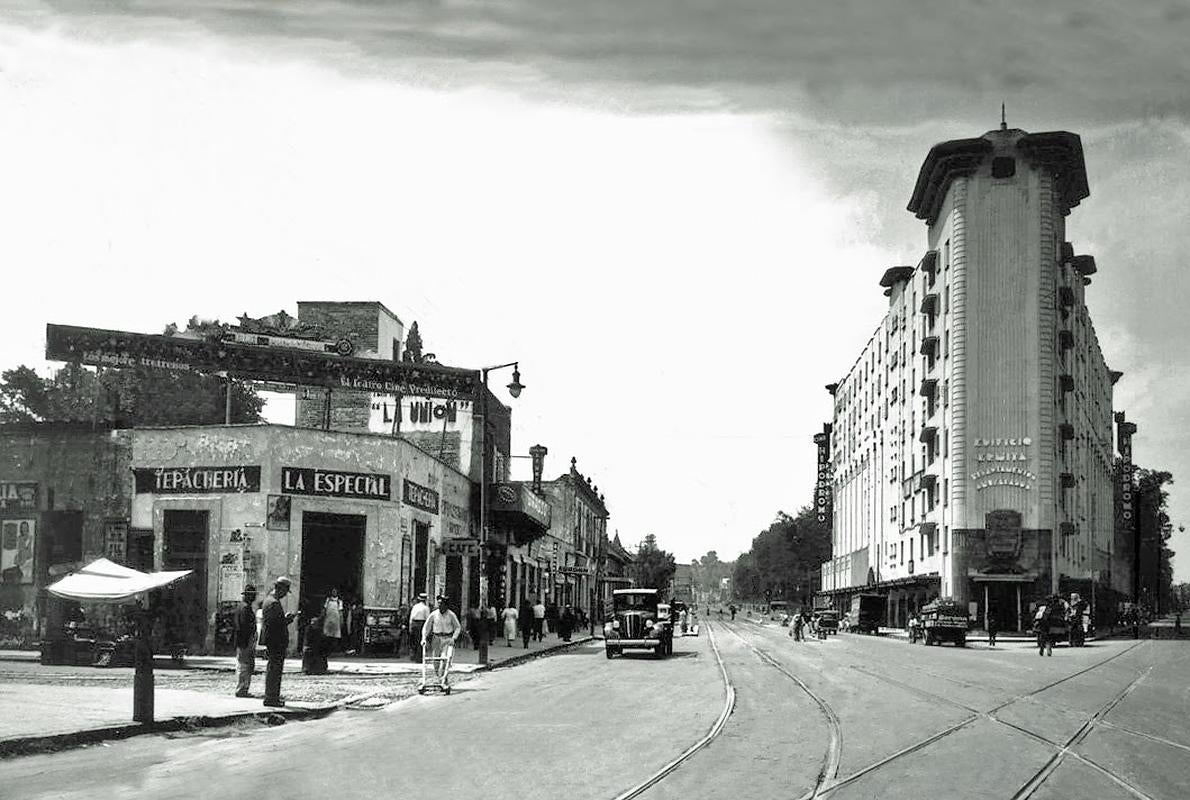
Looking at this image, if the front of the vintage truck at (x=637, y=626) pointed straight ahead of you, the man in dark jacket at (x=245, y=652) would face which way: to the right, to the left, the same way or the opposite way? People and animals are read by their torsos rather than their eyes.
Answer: to the left

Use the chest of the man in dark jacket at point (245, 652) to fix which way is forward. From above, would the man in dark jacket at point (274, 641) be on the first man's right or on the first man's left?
on the first man's right

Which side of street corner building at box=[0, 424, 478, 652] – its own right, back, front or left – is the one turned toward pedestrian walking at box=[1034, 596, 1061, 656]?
left

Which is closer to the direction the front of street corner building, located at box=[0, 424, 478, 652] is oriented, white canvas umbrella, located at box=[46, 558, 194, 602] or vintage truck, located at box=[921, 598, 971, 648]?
the white canvas umbrella

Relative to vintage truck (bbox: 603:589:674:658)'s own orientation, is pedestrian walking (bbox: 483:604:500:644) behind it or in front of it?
behind

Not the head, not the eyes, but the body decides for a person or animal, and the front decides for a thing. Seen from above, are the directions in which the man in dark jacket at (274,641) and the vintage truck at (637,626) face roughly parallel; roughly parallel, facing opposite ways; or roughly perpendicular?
roughly perpendicular

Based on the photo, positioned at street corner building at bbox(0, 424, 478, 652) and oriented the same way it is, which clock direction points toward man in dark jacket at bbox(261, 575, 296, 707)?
The man in dark jacket is roughly at 12 o'clock from the street corner building.

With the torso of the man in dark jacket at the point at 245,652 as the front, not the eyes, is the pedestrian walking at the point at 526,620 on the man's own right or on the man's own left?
on the man's own left

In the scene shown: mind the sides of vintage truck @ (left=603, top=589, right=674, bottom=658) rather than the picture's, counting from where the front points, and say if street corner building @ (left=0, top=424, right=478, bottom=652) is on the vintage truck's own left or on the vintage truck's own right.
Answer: on the vintage truck's own right

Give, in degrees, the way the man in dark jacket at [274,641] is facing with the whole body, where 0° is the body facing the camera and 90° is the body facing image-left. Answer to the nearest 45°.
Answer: approximately 270°

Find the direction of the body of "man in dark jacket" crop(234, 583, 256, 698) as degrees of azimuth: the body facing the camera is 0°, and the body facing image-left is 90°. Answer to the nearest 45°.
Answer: approximately 270°

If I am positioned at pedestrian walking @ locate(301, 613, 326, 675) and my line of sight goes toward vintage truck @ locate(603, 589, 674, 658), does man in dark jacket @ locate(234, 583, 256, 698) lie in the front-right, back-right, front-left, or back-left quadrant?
back-right
